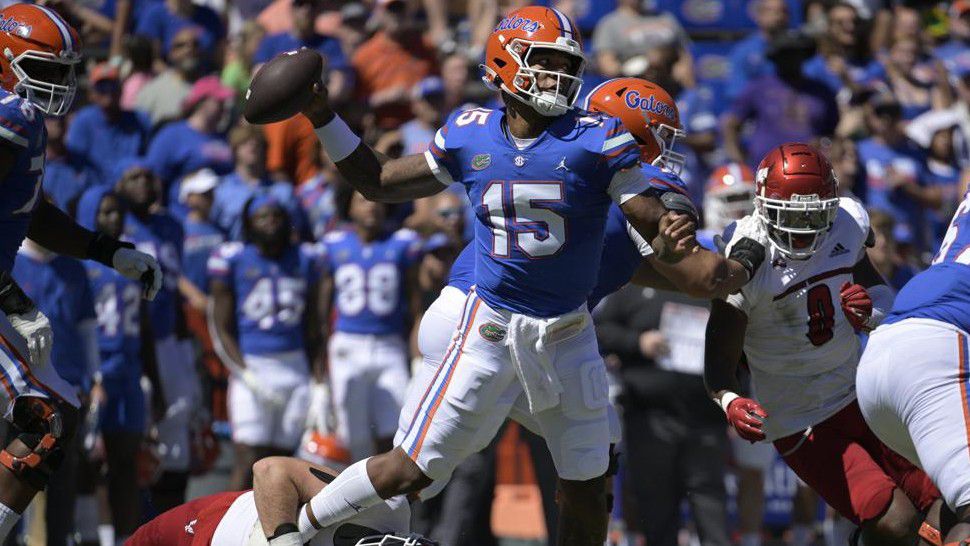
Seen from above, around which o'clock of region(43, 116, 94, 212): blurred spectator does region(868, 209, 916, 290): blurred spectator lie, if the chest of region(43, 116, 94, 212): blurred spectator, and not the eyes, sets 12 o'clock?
region(868, 209, 916, 290): blurred spectator is roughly at 10 o'clock from region(43, 116, 94, 212): blurred spectator.

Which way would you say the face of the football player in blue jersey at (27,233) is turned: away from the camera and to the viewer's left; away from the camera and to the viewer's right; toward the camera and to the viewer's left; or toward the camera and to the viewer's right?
toward the camera and to the viewer's right

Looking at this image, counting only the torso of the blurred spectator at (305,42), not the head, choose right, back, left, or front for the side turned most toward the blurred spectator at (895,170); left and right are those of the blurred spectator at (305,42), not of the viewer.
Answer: left

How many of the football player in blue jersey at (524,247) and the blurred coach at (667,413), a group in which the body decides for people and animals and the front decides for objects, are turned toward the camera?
2

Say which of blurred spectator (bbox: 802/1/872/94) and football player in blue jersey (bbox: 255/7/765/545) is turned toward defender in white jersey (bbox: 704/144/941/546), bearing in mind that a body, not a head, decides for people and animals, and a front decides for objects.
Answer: the blurred spectator

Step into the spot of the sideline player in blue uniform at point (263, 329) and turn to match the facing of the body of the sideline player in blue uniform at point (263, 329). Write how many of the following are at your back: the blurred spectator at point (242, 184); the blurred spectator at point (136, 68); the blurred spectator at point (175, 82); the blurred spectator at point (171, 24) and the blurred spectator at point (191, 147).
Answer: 5

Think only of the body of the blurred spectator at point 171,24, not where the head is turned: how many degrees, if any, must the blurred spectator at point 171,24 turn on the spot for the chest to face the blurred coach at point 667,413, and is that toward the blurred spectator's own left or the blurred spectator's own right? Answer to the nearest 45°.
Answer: approximately 45° to the blurred spectator's own left

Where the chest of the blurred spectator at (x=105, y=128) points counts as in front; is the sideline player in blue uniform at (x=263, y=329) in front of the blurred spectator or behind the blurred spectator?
in front

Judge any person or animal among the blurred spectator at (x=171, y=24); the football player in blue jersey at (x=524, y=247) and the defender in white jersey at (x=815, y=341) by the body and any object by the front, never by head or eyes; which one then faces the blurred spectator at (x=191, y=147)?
the blurred spectator at (x=171, y=24)

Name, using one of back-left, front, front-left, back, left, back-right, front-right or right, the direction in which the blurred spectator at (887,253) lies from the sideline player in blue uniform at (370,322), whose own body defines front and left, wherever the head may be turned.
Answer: left

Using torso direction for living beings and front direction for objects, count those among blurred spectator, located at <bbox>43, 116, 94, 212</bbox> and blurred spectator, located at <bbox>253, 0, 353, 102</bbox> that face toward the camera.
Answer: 2

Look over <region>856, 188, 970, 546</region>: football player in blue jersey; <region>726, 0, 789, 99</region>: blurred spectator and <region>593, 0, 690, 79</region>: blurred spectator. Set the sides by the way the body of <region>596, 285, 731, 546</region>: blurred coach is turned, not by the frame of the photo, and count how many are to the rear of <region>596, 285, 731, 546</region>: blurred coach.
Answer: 2
